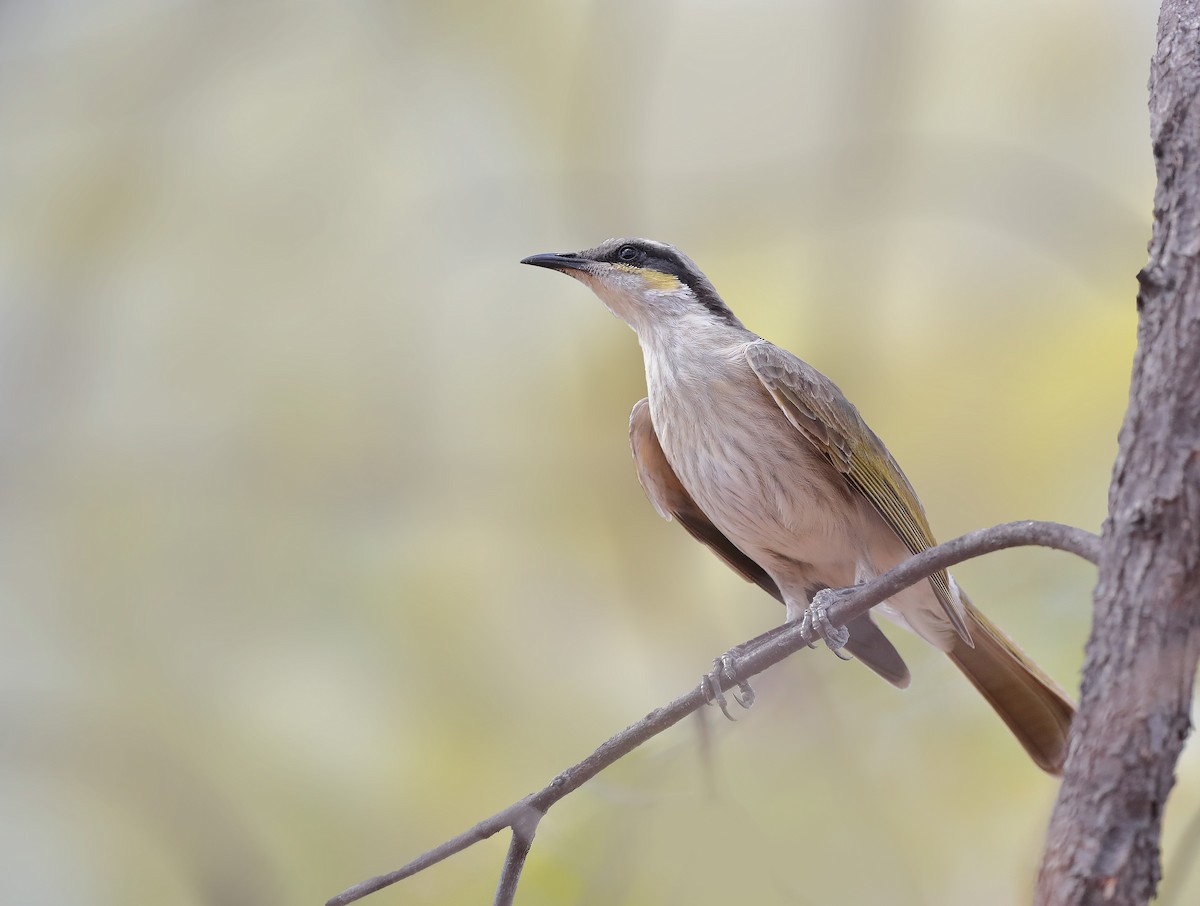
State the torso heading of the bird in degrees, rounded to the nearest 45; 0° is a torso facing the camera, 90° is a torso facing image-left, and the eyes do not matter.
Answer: approximately 45°

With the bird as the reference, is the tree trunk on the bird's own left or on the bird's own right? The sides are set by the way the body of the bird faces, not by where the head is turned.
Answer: on the bird's own left
